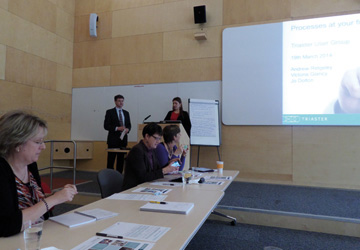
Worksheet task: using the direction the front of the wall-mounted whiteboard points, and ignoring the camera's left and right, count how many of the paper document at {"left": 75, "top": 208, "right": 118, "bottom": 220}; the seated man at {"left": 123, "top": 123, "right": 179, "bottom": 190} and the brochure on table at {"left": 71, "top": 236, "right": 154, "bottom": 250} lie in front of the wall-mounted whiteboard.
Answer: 3

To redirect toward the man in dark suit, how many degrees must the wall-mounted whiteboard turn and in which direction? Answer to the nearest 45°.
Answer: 0° — it already faces them

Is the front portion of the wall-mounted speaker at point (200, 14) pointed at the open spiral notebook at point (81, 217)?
yes

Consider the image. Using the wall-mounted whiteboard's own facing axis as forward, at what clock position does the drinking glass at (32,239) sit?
The drinking glass is roughly at 12 o'clock from the wall-mounted whiteboard.

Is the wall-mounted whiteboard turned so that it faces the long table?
yes

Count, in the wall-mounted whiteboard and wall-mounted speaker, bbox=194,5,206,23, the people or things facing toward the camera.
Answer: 2

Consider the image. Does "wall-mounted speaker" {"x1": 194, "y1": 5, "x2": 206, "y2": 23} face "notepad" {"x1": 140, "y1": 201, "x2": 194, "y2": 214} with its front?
yes

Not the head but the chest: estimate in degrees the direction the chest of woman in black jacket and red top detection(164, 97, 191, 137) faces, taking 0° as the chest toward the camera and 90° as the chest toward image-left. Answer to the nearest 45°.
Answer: approximately 45°
